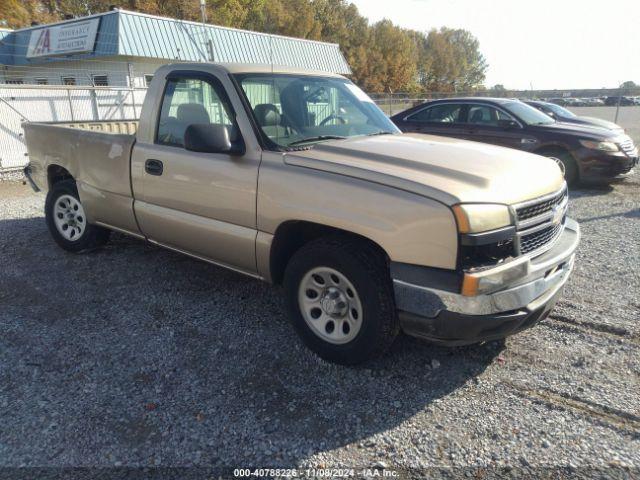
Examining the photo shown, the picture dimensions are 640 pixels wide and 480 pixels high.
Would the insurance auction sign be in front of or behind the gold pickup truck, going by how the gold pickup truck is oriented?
behind

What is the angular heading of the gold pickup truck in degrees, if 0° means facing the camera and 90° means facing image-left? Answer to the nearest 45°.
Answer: approximately 315°
